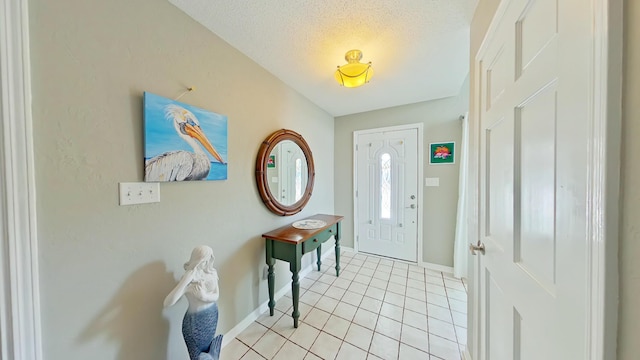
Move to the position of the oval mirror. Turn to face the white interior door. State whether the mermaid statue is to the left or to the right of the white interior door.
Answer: right

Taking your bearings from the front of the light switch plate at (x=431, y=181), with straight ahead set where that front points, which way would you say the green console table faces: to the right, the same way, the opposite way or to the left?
to the left

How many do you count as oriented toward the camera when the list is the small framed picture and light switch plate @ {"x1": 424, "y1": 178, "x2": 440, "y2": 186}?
2

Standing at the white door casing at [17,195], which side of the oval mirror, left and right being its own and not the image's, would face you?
right

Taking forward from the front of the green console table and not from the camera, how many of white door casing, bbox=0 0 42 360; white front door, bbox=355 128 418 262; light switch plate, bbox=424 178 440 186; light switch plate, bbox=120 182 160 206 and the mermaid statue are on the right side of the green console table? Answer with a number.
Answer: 3

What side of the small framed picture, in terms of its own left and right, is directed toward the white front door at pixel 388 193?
right

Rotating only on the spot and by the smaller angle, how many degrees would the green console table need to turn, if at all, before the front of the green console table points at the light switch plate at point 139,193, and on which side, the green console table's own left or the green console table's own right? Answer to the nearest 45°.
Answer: approximately 90° to the green console table's own right

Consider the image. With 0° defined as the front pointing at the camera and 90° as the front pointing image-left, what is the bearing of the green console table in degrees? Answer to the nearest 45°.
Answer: approximately 315°

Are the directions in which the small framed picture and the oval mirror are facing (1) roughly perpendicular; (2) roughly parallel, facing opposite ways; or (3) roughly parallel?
roughly perpendicular
